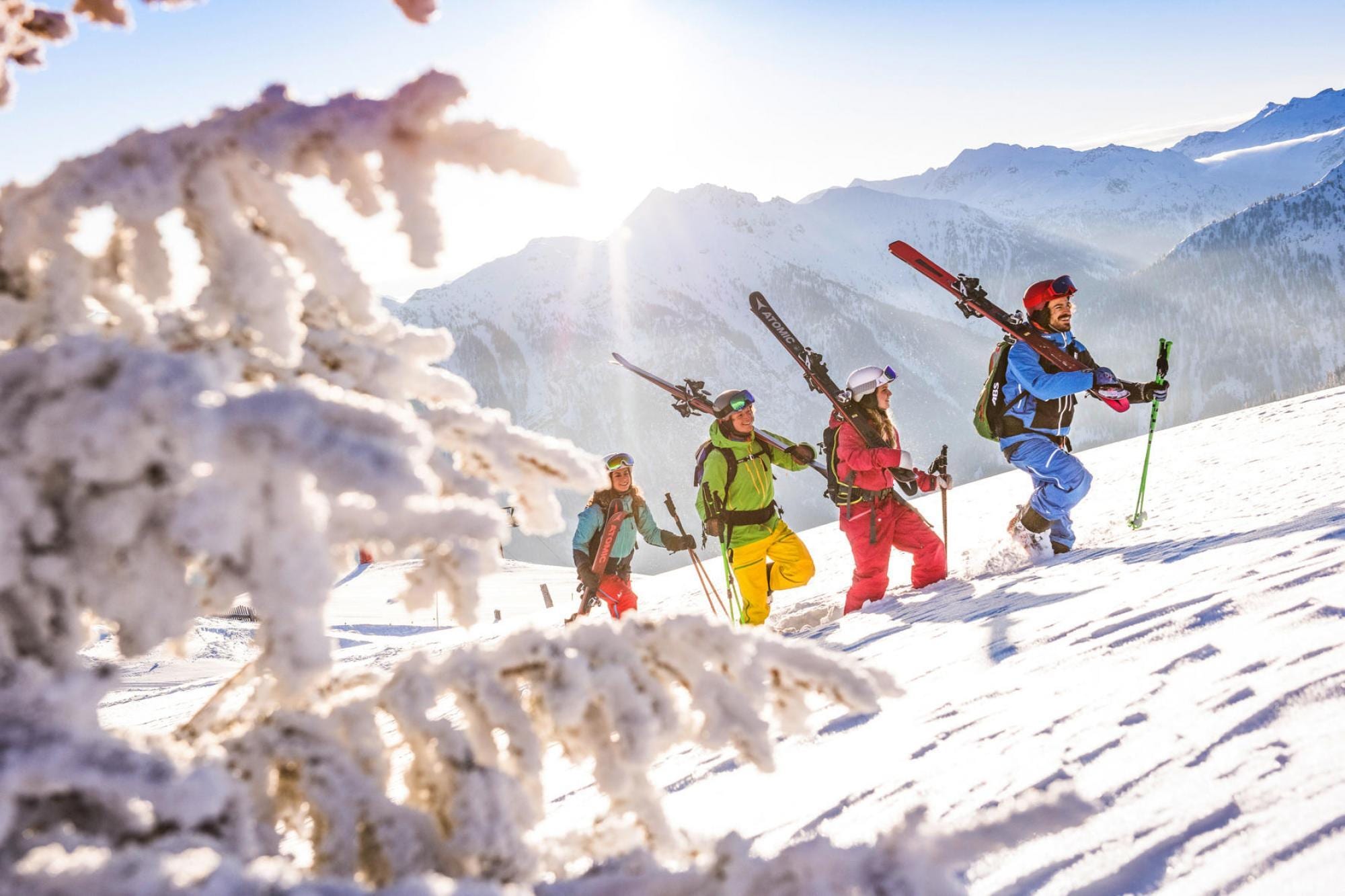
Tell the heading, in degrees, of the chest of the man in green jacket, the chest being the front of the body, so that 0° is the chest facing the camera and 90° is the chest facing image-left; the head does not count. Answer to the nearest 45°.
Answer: approximately 315°

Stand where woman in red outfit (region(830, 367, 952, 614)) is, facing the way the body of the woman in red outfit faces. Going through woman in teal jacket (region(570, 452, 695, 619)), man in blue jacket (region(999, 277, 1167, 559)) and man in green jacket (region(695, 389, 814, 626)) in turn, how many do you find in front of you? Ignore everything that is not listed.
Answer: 1

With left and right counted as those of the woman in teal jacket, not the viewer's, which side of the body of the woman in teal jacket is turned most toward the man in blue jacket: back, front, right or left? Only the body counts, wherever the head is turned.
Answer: front

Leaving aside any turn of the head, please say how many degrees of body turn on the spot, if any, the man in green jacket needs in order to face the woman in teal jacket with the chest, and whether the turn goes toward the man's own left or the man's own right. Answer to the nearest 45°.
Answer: approximately 180°

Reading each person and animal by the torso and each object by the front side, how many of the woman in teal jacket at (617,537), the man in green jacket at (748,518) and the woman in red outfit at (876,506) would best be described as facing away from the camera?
0

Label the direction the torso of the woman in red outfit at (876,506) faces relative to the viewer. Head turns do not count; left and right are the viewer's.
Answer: facing to the right of the viewer

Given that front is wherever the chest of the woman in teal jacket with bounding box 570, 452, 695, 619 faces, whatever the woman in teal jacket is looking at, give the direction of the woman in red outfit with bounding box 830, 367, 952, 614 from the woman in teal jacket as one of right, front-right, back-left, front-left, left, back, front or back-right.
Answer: front

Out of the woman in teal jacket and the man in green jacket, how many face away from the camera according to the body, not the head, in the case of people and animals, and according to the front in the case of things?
0

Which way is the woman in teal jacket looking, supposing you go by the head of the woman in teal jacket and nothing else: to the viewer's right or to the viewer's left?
to the viewer's right

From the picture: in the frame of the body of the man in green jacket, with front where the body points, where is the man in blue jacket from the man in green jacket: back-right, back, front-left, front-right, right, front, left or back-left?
front-left

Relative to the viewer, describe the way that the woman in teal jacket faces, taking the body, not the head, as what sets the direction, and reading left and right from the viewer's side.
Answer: facing the viewer and to the right of the viewer

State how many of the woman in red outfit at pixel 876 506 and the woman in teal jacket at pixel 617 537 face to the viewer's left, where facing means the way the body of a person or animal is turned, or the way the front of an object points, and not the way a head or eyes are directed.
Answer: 0

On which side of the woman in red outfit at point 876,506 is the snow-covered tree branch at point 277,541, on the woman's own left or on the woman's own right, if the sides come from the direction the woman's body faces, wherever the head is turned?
on the woman's own right

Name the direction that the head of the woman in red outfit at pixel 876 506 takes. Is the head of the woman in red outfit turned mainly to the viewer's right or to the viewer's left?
to the viewer's right

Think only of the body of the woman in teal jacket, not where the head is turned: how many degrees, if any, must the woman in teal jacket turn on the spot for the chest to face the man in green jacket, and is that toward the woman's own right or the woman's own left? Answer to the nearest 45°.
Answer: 0° — they already face them
